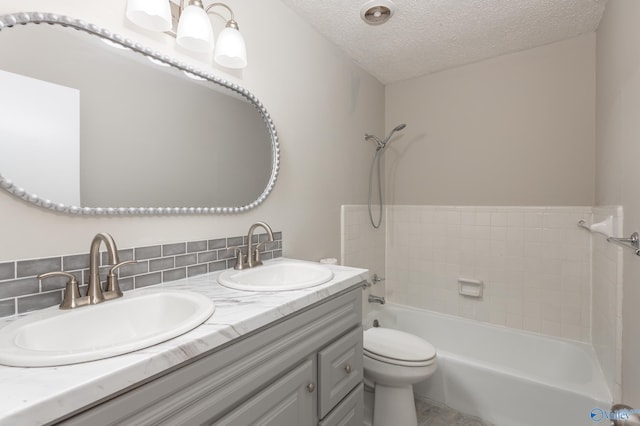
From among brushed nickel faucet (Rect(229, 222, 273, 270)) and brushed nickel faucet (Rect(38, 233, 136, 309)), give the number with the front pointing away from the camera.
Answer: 0

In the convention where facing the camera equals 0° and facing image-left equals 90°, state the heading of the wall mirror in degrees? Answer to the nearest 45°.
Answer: approximately 315°

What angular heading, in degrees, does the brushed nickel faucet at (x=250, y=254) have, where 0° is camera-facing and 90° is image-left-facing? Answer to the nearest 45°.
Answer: approximately 315°

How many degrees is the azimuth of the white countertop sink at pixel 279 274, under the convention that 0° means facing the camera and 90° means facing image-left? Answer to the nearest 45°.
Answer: approximately 315°

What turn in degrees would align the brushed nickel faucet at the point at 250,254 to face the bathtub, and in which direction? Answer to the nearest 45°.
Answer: approximately 45° to its left

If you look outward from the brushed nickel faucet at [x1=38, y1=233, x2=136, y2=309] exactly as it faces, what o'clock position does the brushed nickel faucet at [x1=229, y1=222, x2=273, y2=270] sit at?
the brushed nickel faucet at [x1=229, y1=222, x2=273, y2=270] is roughly at 10 o'clock from the brushed nickel faucet at [x1=38, y1=233, x2=136, y2=309].

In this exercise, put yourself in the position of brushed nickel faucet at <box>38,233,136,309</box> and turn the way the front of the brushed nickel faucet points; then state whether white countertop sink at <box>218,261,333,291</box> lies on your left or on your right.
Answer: on your left

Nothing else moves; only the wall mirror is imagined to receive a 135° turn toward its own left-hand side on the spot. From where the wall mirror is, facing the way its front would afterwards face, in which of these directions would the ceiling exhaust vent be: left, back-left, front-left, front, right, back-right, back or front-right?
right

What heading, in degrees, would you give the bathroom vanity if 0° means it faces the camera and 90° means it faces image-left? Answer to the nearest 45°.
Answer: approximately 315°

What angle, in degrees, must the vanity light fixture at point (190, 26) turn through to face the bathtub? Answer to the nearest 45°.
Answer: approximately 45° to its left

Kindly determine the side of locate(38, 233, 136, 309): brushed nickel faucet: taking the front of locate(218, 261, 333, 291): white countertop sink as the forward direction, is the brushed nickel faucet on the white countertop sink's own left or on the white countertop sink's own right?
on the white countertop sink's own right
